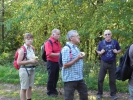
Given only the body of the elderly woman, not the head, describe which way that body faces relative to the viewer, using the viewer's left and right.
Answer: facing the viewer and to the right of the viewer
